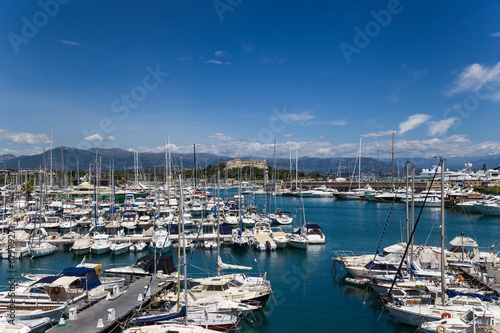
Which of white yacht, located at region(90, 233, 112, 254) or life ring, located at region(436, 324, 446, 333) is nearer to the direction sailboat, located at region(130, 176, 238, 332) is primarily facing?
the life ring

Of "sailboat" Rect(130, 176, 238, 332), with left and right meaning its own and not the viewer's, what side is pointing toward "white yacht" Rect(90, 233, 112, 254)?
left

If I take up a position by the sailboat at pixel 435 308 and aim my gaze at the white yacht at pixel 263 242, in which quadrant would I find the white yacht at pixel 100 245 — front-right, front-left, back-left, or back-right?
front-left

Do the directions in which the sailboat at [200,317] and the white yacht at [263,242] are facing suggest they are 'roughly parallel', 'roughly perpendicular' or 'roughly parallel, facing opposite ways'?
roughly perpendicular

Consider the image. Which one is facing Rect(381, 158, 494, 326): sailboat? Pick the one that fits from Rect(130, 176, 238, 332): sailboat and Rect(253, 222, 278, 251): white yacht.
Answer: Rect(130, 176, 238, 332): sailboat

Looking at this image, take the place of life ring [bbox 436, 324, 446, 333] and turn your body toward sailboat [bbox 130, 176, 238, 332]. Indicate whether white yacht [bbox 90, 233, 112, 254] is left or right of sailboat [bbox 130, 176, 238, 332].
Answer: right

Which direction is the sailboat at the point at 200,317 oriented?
to the viewer's right

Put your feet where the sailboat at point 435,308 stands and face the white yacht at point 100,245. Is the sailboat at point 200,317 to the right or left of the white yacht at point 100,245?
left

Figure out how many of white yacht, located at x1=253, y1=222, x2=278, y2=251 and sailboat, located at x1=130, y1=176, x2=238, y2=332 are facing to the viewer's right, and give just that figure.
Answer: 1

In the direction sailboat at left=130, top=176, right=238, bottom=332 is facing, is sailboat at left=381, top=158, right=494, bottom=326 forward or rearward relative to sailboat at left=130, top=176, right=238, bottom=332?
forward
